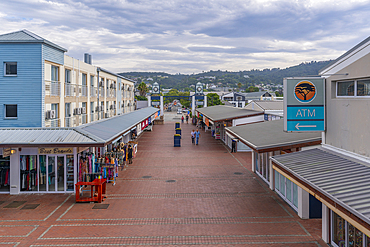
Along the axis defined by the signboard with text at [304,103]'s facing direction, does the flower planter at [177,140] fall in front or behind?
behind

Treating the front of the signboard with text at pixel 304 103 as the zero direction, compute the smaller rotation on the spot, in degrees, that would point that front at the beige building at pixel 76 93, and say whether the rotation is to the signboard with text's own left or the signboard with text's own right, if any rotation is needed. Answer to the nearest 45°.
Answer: approximately 135° to the signboard with text's own right

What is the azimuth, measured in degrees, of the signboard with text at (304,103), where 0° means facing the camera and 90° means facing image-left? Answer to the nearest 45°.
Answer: approximately 0°
